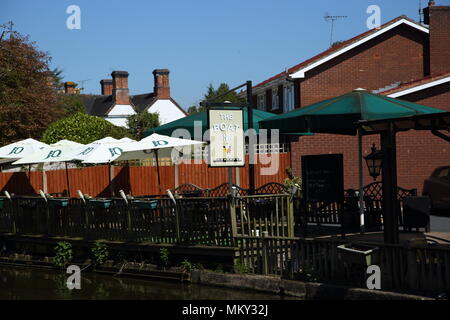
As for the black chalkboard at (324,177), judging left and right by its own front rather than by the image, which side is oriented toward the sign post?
right

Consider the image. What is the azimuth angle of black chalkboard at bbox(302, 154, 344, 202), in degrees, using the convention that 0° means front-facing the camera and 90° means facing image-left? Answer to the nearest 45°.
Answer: approximately 0°

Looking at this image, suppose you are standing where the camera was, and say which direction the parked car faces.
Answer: facing to the right of the viewer

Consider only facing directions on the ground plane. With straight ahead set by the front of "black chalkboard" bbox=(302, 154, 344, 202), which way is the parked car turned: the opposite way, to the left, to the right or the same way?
to the left

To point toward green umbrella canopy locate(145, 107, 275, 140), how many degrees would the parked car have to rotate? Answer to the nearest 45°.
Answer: approximately 135° to its right

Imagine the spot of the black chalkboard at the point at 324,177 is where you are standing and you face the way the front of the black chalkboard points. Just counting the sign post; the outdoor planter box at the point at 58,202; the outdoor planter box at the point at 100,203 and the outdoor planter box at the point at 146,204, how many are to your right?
4

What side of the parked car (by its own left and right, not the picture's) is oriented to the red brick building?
left

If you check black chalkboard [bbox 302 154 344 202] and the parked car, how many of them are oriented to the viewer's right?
1

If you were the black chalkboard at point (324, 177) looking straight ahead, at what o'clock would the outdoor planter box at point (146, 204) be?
The outdoor planter box is roughly at 3 o'clock from the black chalkboard.
